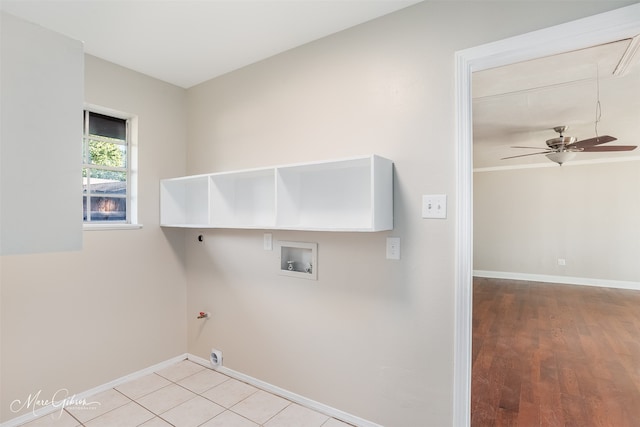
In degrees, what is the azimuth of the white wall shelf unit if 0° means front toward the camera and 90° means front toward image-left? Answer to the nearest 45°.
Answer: approximately 45°

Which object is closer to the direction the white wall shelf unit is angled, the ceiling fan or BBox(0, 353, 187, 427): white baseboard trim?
the white baseboard trim

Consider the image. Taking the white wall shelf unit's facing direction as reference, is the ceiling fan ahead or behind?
behind

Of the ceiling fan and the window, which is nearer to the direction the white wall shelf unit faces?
the window

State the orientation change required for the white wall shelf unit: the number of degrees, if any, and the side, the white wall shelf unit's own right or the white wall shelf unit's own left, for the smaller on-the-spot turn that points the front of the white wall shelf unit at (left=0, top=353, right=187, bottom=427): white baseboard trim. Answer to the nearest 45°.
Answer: approximately 45° to the white wall shelf unit's own right

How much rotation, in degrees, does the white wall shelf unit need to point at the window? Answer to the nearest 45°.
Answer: approximately 90° to its right
